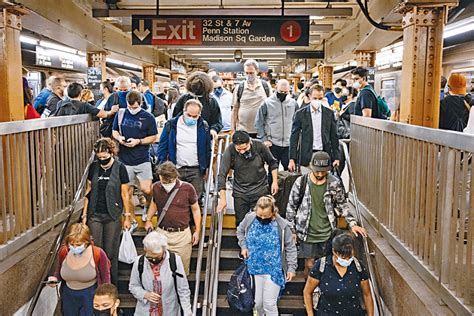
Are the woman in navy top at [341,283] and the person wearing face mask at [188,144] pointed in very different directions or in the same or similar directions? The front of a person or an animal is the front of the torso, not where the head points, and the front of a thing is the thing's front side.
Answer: same or similar directions

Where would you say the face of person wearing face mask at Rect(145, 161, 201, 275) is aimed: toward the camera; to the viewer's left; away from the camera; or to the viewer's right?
toward the camera

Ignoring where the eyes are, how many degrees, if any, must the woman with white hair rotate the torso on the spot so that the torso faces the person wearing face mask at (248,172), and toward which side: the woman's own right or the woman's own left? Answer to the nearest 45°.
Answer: approximately 135° to the woman's own left

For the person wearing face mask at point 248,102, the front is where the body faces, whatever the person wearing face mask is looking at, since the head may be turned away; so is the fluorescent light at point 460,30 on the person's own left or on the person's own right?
on the person's own left

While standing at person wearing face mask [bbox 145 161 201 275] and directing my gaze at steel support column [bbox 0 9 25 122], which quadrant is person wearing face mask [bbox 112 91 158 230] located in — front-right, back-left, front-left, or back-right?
front-right

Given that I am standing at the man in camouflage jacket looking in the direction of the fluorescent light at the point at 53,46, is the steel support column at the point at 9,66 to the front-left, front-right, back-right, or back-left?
front-left

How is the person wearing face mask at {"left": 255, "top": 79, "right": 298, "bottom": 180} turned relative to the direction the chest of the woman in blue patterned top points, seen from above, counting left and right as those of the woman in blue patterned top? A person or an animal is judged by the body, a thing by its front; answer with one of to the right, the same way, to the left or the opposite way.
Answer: the same way

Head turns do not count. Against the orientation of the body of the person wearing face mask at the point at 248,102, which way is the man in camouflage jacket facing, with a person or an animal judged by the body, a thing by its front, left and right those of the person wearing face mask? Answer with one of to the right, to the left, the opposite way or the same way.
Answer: the same way

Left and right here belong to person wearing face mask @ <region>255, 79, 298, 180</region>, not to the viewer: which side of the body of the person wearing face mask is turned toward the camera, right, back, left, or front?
front

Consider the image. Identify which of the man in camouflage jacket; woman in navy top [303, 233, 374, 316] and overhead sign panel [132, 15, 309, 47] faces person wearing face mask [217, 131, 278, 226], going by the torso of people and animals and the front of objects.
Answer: the overhead sign panel

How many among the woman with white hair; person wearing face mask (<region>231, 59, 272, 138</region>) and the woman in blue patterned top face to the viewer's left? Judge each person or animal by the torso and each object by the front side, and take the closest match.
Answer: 0

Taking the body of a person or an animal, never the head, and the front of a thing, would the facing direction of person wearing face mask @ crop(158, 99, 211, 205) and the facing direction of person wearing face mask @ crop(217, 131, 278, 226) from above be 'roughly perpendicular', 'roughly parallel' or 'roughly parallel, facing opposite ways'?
roughly parallel

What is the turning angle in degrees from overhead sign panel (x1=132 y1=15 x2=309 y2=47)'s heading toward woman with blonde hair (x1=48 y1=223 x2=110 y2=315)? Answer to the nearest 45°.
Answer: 0° — it already faces them

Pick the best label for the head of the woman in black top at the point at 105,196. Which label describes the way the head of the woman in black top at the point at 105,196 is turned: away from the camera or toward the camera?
toward the camera

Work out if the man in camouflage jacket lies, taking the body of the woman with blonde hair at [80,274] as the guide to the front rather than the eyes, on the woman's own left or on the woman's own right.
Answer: on the woman's own left

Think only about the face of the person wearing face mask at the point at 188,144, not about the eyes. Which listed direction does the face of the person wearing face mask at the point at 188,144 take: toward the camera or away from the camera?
toward the camera
